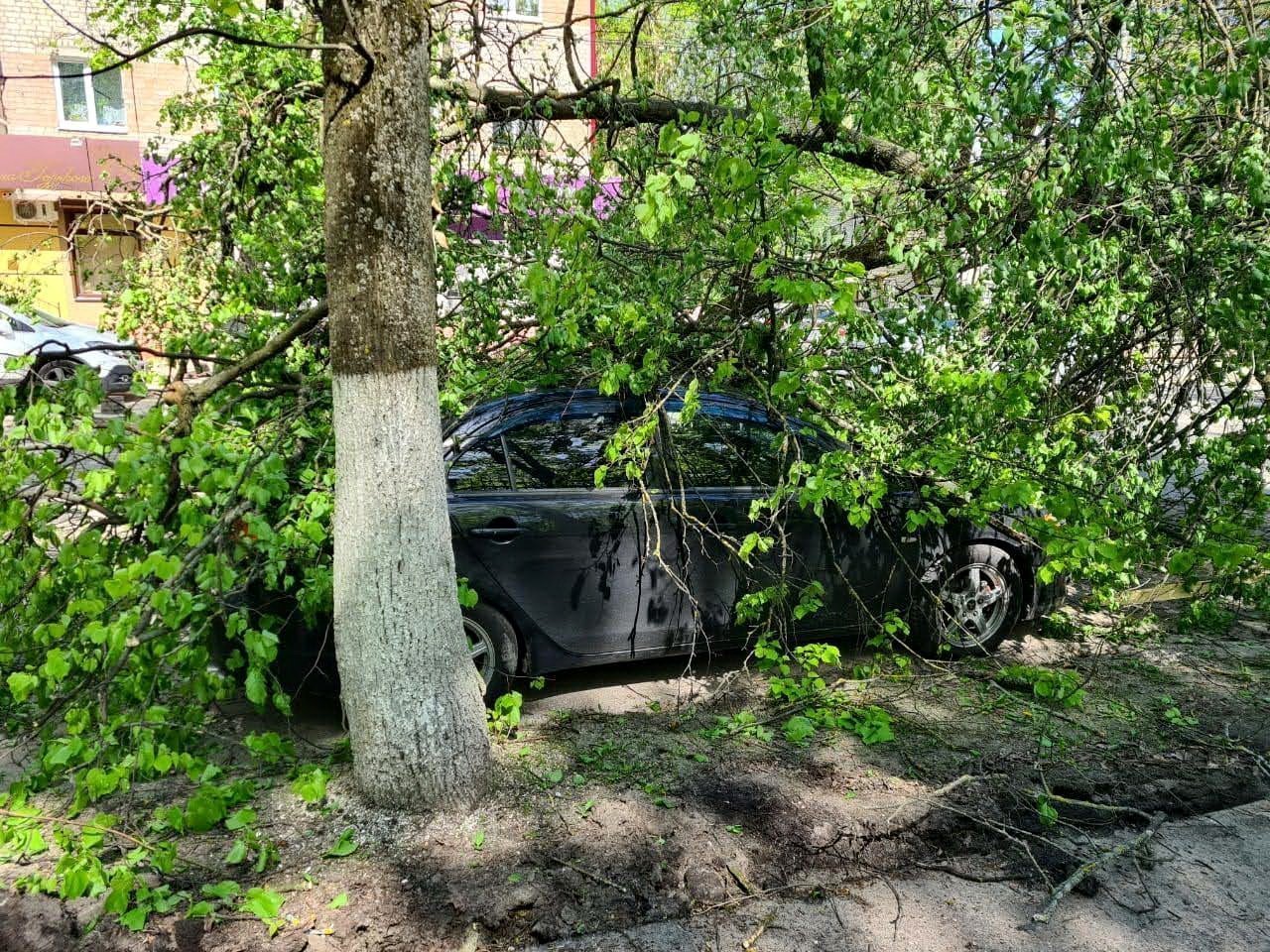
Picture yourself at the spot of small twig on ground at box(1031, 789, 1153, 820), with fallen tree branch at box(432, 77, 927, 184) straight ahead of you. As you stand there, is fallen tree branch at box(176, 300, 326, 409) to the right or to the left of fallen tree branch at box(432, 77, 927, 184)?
left

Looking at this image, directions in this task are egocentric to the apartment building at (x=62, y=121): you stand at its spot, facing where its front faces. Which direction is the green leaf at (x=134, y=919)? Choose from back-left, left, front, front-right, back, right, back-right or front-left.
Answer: front

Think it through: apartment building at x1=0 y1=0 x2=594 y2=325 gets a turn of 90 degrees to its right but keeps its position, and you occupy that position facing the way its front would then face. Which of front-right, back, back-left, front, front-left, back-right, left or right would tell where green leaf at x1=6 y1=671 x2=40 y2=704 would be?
left

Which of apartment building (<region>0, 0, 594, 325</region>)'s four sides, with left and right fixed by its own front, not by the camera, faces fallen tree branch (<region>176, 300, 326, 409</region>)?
front

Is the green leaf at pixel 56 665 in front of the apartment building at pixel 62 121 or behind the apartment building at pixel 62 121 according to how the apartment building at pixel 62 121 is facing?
in front

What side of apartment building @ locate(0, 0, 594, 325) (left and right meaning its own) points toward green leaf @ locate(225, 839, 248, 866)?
front

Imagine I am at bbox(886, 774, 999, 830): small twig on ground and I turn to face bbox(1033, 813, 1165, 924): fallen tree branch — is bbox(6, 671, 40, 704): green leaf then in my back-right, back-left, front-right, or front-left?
back-right

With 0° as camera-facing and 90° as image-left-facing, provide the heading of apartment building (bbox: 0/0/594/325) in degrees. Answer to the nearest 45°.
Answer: approximately 0°

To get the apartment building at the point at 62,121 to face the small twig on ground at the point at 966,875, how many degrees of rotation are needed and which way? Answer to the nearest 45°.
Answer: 0° — it already faces it

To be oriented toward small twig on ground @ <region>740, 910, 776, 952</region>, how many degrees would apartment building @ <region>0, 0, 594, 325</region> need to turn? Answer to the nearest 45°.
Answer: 0° — it already faces it

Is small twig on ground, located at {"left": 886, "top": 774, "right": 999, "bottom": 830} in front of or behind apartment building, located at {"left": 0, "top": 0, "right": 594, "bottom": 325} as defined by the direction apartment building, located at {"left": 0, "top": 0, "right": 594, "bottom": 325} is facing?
in front

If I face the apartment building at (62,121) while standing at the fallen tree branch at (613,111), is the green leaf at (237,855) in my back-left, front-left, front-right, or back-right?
back-left

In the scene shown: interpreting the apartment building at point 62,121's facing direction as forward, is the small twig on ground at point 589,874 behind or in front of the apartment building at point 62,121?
in front

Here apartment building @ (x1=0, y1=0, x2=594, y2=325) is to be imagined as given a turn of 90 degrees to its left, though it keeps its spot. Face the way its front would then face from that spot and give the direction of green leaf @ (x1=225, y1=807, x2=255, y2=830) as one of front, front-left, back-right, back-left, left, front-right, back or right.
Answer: right
